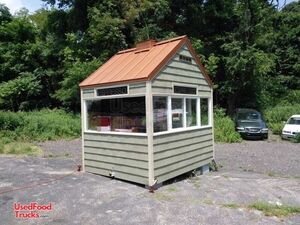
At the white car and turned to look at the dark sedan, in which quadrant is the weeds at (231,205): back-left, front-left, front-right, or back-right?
front-left

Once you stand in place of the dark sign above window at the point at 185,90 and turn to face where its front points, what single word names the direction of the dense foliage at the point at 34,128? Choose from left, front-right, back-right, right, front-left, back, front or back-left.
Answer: back

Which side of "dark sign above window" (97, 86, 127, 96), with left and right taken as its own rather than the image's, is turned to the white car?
back

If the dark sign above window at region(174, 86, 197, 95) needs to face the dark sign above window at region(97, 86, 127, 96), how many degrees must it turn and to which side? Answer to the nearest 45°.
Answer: approximately 90° to its right

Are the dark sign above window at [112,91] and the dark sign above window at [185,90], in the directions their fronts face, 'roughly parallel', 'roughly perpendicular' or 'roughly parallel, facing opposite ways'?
roughly perpendicular

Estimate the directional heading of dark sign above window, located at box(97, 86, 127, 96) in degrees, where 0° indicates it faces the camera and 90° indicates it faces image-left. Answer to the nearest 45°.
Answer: approximately 45°

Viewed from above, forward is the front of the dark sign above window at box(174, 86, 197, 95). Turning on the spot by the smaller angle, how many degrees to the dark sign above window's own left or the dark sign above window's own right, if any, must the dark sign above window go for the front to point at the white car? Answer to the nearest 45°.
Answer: approximately 90° to the dark sign above window's own left

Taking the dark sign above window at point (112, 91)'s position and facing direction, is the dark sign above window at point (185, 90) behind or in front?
behind

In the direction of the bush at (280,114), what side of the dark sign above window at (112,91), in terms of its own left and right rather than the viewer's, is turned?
back

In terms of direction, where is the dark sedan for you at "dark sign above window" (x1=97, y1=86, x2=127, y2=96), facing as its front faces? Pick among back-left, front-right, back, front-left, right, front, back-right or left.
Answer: back

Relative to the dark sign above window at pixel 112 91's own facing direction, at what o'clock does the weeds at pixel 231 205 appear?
The weeds is roughly at 9 o'clock from the dark sign above window.

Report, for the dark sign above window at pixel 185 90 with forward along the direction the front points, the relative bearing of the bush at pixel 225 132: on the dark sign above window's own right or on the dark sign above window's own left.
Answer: on the dark sign above window's own left

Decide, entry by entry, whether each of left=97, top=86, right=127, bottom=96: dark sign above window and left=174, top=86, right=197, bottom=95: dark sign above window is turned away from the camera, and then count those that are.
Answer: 0

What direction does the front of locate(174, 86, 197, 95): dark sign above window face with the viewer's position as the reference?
facing the viewer and to the right of the viewer

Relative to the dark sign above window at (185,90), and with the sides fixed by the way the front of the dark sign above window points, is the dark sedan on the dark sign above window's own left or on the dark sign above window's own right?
on the dark sign above window's own left

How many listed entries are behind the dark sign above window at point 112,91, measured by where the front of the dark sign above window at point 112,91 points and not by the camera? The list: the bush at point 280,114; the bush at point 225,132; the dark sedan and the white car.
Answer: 4
